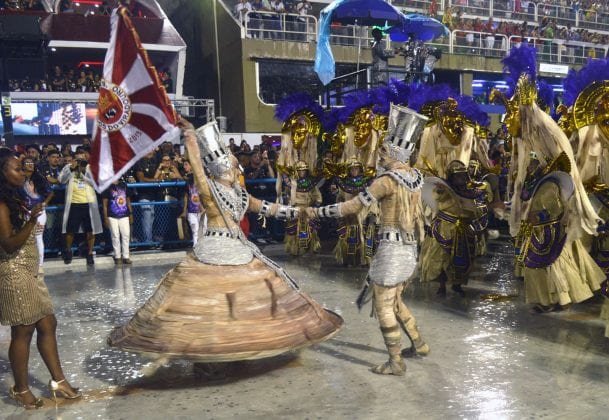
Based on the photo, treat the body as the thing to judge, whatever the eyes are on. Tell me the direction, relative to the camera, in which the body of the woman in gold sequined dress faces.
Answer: to the viewer's right

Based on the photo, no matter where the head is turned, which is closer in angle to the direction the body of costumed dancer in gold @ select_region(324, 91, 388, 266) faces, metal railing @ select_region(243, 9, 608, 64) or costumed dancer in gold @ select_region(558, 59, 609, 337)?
the costumed dancer in gold

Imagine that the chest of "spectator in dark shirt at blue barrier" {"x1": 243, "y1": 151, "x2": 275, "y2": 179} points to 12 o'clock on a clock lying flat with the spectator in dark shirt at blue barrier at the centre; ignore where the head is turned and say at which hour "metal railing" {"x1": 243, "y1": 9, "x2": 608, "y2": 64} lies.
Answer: The metal railing is roughly at 7 o'clock from the spectator in dark shirt at blue barrier.

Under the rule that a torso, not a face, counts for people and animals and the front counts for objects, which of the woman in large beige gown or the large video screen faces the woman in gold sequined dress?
the large video screen

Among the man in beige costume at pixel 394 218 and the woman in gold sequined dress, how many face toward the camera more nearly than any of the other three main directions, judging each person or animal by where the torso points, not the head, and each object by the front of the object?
0

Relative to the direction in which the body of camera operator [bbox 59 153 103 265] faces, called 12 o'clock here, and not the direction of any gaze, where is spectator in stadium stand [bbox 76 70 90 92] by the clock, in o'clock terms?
The spectator in stadium stand is roughly at 6 o'clock from the camera operator.

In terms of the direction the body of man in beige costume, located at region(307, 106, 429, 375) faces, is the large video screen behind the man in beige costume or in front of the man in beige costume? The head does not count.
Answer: in front

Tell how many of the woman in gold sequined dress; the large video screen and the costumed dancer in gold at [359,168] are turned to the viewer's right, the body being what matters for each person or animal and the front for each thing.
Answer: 1

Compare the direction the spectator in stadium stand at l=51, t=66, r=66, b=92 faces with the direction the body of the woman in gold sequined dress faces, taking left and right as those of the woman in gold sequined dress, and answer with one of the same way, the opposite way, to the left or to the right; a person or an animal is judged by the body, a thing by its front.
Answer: to the right

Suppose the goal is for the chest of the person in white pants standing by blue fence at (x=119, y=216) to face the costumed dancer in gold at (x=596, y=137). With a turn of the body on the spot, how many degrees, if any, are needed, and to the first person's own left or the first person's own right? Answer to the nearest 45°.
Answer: approximately 45° to the first person's own left
